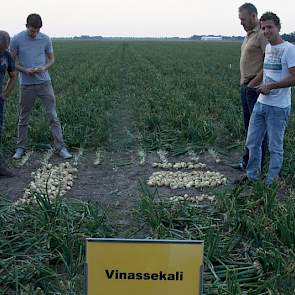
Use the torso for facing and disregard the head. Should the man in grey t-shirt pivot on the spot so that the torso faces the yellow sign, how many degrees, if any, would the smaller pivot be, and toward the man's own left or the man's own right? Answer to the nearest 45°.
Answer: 0° — they already face it

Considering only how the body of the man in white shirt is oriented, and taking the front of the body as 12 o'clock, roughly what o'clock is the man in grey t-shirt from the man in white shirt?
The man in grey t-shirt is roughly at 2 o'clock from the man in white shirt.

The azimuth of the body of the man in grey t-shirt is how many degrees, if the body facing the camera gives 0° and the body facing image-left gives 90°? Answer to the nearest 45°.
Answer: approximately 0°

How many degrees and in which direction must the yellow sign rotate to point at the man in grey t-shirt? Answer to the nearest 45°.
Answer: approximately 180°

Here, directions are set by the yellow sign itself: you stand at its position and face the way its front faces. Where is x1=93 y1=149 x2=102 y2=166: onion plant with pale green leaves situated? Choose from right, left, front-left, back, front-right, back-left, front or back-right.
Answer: back

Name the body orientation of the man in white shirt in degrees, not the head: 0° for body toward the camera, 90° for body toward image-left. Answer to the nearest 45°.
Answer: approximately 45°

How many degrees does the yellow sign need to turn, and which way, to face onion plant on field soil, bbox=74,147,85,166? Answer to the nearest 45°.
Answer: approximately 180°
